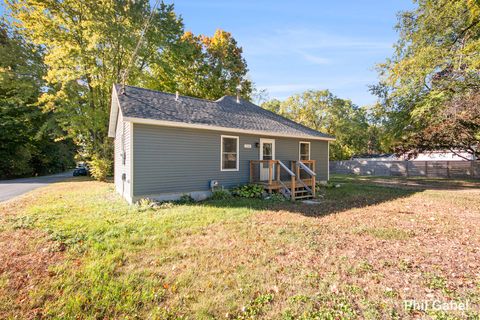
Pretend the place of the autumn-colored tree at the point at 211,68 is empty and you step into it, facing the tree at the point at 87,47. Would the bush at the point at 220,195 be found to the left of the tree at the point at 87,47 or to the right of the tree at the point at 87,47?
left

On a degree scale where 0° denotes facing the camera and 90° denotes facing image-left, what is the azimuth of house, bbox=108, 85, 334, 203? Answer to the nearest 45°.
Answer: approximately 315°

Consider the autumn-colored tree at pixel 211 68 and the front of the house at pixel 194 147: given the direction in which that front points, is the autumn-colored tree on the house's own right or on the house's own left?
on the house's own left

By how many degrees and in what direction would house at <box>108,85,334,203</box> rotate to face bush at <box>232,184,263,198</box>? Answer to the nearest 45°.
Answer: approximately 45° to its left

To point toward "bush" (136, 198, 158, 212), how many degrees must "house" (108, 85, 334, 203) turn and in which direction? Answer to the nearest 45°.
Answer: approximately 90° to its right

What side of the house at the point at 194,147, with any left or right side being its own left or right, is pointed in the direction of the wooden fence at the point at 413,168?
left

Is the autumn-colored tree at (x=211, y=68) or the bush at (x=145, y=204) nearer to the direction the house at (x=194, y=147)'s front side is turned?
the bush
